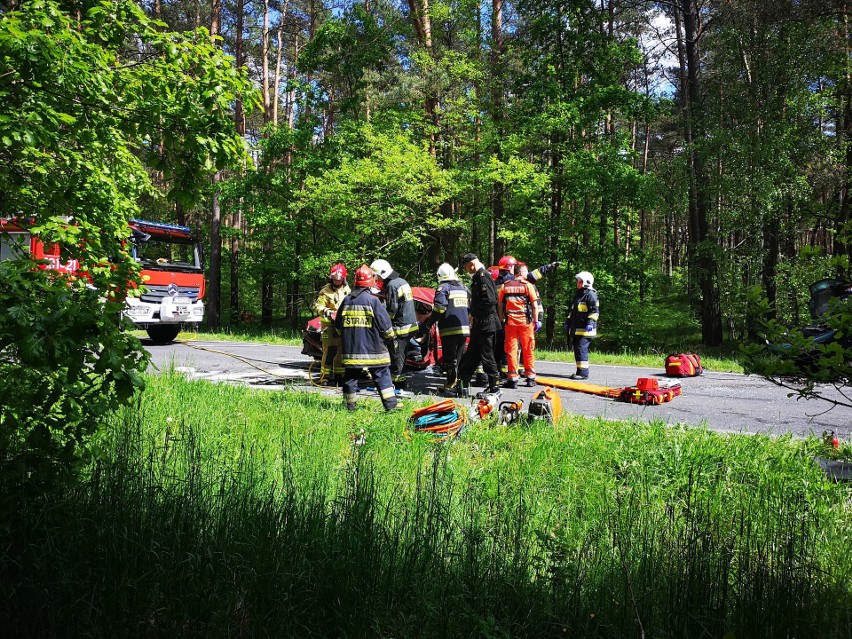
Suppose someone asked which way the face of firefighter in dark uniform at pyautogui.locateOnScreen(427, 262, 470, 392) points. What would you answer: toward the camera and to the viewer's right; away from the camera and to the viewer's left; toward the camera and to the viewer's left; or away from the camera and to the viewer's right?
away from the camera and to the viewer's left

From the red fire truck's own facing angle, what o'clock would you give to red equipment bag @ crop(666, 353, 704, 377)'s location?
The red equipment bag is roughly at 12 o'clock from the red fire truck.

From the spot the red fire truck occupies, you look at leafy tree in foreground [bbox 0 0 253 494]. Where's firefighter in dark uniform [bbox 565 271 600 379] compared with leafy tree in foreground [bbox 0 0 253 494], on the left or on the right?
left

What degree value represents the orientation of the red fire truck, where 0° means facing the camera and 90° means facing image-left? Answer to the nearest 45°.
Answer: approximately 315°

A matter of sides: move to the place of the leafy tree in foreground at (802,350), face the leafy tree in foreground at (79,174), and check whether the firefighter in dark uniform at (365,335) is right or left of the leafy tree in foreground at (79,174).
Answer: right

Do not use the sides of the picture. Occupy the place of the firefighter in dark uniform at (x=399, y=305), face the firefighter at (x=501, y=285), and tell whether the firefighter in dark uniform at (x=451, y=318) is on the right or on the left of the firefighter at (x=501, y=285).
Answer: right

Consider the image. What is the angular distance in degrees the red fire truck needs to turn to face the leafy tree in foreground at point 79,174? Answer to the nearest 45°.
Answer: approximately 45° to its right

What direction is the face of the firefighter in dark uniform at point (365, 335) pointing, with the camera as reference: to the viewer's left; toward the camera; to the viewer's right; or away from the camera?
away from the camera

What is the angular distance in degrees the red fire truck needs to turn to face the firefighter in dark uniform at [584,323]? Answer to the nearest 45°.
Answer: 0° — it already faces them
